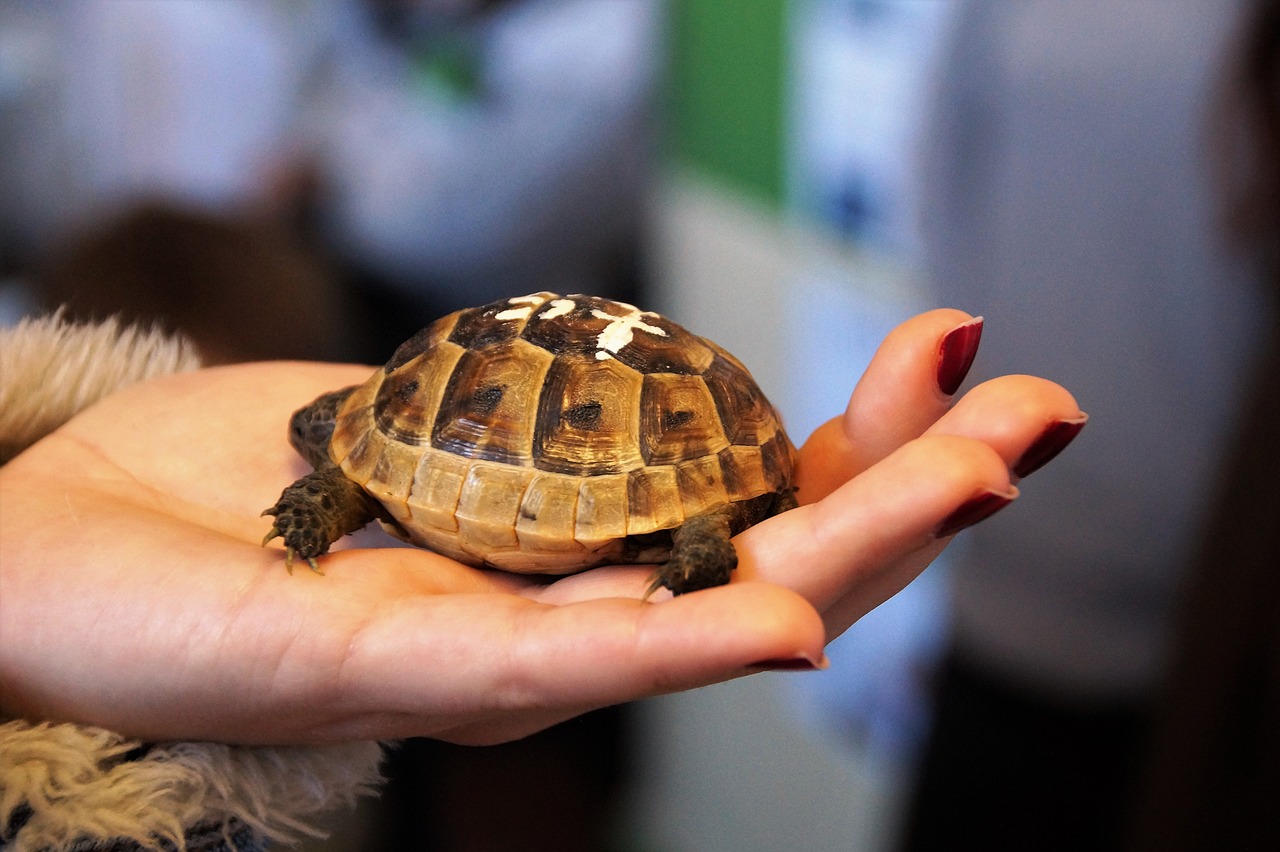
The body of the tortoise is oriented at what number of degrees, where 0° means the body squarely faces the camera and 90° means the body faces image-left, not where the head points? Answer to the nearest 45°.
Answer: approximately 90°
